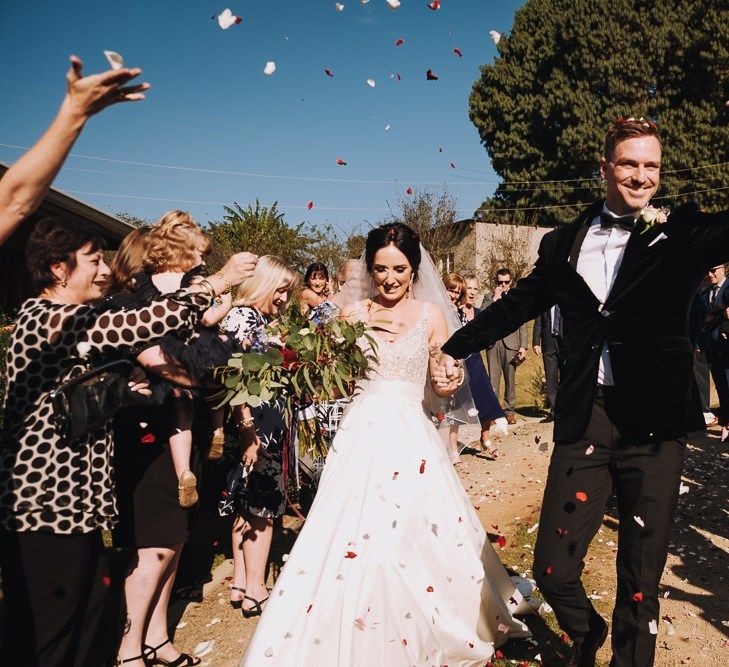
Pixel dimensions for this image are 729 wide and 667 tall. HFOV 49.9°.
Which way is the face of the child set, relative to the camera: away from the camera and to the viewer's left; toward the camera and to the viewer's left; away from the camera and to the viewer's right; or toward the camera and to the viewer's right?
away from the camera and to the viewer's right

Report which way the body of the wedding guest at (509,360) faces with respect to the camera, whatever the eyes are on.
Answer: toward the camera

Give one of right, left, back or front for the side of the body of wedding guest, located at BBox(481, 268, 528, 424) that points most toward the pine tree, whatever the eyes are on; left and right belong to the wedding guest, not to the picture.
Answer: back

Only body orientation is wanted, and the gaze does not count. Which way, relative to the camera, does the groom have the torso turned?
toward the camera

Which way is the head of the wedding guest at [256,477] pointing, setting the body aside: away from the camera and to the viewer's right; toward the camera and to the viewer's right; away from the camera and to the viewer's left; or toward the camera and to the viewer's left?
toward the camera and to the viewer's right

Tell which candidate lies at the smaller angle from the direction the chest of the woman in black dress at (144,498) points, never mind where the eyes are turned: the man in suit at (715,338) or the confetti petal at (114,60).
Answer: the man in suit

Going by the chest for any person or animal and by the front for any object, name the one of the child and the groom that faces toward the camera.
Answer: the groom

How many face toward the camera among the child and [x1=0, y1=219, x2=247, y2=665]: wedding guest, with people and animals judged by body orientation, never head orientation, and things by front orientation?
0

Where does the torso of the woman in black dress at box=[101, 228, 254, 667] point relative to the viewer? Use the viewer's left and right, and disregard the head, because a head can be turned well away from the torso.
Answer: facing to the right of the viewer

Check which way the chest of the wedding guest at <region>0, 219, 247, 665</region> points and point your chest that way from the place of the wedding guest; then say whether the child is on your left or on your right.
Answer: on your left

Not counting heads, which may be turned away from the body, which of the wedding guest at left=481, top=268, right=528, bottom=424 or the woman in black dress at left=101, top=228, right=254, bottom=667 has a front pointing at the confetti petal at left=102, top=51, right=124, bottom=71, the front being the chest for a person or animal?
the wedding guest

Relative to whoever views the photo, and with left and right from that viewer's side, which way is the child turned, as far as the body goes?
facing away from the viewer and to the right of the viewer

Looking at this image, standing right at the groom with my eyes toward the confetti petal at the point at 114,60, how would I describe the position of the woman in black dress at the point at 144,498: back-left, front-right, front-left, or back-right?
front-right

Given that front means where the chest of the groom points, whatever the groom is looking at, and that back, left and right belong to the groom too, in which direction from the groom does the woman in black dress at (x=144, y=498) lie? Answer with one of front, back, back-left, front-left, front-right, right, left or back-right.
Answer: right
